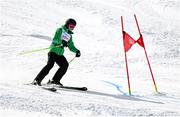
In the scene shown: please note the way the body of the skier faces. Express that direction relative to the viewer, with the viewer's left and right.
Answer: facing the viewer and to the right of the viewer
